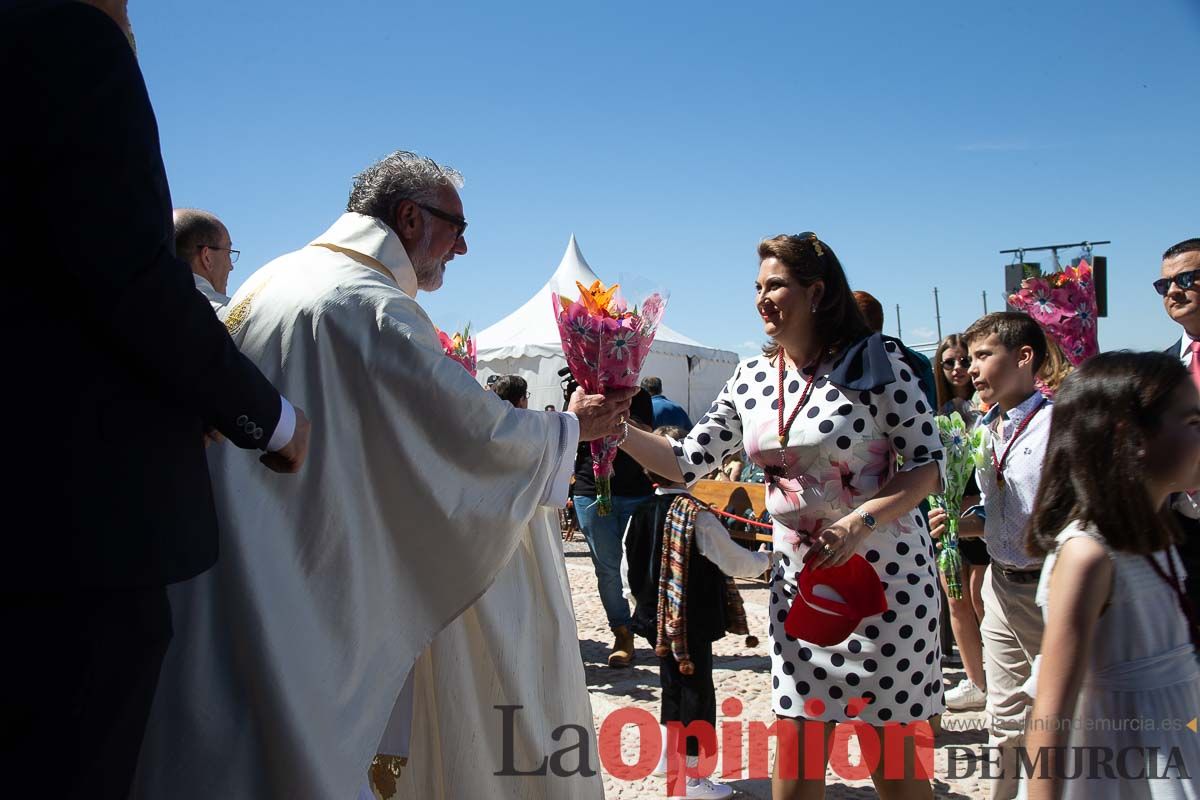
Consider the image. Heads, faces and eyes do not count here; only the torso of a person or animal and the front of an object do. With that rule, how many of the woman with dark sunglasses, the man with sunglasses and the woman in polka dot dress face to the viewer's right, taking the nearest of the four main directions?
0

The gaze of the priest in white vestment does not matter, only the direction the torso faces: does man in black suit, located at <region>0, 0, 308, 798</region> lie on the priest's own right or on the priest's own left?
on the priest's own right

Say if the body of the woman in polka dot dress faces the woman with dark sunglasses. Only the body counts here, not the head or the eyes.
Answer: no

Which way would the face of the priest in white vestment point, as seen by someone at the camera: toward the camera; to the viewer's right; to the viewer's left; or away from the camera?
to the viewer's right

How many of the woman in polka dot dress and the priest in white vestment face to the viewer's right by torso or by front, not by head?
1

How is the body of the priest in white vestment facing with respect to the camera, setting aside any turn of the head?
to the viewer's right

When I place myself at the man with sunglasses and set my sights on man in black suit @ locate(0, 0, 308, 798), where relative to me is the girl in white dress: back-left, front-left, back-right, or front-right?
front-left

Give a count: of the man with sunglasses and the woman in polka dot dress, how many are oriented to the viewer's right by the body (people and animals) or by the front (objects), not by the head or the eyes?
0

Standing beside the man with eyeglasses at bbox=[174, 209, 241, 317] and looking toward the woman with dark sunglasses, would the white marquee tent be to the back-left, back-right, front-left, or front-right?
front-left

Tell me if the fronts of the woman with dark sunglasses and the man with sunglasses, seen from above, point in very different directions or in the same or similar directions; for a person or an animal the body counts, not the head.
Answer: same or similar directions

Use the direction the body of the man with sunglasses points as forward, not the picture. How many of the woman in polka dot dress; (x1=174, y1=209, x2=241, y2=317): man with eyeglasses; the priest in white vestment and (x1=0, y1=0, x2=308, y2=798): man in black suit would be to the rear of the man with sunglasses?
0

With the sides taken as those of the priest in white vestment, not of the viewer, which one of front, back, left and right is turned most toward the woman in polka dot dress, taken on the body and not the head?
front

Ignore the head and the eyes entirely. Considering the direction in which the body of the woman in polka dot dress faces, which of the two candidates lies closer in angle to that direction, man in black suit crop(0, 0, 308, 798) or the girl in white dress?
the man in black suit

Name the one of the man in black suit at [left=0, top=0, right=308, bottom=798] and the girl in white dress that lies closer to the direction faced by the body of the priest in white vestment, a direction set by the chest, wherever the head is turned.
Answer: the girl in white dress

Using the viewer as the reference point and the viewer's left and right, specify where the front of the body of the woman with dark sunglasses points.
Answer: facing the viewer and to the left of the viewer
